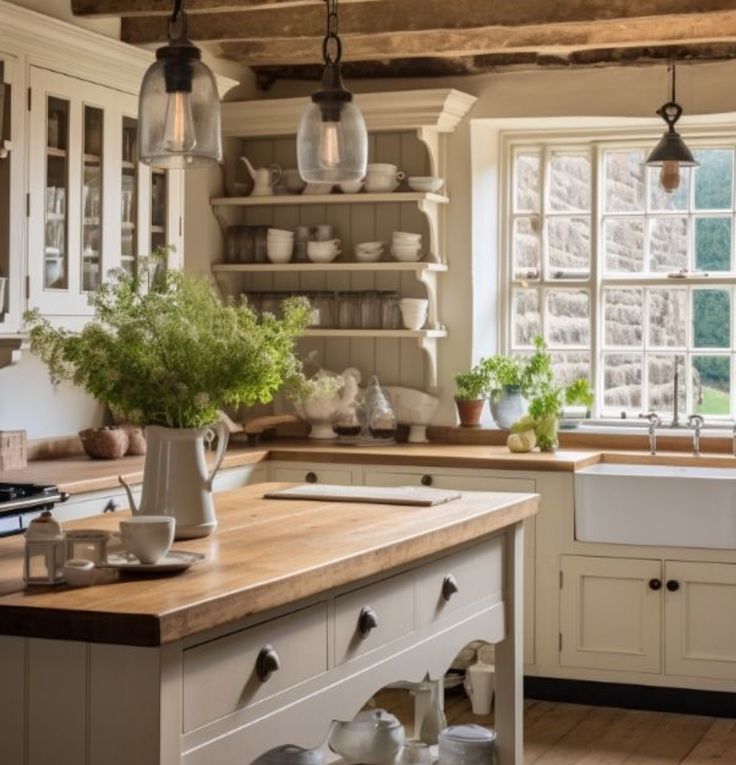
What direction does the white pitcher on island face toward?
to the viewer's left

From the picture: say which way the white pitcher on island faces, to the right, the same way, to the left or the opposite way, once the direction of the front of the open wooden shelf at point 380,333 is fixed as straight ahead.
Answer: to the right

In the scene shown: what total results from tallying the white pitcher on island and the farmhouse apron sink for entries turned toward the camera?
1

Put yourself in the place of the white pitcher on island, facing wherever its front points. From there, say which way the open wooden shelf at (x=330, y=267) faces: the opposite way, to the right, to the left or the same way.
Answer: to the left

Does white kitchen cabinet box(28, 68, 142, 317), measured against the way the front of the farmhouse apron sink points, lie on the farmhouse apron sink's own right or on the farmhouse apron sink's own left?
on the farmhouse apron sink's own right

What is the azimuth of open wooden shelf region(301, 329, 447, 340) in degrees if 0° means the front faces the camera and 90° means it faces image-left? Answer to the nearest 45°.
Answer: approximately 0°

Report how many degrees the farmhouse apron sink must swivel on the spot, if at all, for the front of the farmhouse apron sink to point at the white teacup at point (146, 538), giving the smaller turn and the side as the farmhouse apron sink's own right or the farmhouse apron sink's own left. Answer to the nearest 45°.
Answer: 0° — it already faces it

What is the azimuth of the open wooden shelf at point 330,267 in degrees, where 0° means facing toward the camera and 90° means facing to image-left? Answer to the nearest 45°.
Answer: approximately 0°

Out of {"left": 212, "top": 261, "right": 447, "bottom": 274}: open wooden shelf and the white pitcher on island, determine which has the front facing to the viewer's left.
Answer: the white pitcher on island
